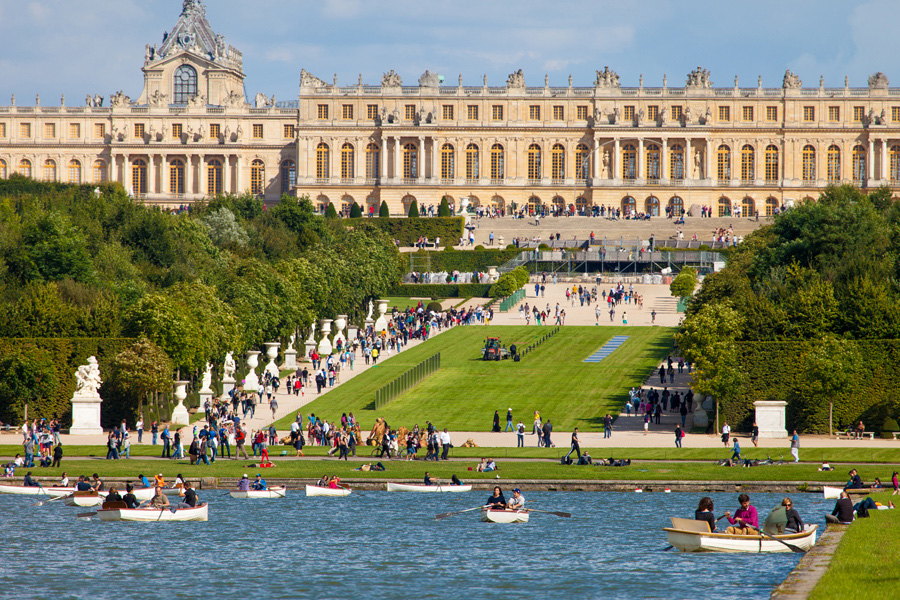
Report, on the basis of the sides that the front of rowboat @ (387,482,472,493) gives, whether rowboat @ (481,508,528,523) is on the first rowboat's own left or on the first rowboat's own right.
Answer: on the first rowboat's own left

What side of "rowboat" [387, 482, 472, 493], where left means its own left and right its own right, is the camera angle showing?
left

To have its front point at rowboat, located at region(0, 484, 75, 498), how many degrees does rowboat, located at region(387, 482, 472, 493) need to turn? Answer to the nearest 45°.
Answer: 0° — it already faces it

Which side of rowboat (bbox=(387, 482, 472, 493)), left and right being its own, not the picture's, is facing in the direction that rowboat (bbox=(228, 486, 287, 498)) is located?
front
